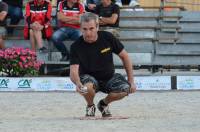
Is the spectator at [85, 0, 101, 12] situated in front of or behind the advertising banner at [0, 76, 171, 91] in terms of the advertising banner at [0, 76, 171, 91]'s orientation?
behind

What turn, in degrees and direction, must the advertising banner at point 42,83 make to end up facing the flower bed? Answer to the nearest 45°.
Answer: approximately 135° to its right

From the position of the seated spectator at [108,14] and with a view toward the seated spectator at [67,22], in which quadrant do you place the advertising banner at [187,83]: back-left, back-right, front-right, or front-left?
back-left

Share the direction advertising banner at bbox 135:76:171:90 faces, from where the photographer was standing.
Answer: facing the viewer

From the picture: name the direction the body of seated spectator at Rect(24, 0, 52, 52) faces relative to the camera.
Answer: toward the camera

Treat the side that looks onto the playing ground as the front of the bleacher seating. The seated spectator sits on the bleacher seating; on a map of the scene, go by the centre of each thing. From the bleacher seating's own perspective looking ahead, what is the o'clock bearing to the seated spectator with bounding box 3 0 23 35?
The seated spectator is roughly at 3 o'clock from the bleacher seating.

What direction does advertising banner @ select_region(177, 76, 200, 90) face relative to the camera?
toward the camera

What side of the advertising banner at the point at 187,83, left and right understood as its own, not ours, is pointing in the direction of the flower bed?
right

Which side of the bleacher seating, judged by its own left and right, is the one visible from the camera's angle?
front

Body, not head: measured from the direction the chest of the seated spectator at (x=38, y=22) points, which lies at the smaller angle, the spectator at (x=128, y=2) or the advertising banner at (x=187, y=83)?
the advertising banner
